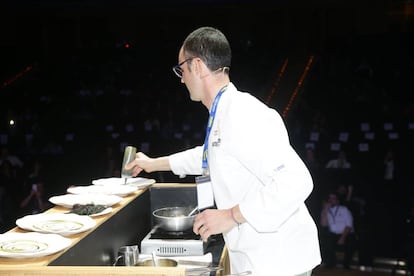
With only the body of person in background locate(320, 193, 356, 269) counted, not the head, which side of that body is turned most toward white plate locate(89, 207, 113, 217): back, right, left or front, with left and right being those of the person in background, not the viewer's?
front

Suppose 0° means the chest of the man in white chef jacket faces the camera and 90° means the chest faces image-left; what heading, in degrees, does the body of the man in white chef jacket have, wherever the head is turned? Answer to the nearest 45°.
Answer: approximately 90°

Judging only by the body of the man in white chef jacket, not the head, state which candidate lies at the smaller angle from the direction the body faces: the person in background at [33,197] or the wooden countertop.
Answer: the wooden countertop

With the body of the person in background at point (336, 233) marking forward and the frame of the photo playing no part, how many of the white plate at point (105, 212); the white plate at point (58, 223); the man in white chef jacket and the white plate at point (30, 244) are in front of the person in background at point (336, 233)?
4

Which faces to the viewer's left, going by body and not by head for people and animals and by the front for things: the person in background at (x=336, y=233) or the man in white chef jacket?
the man in white chef jacket

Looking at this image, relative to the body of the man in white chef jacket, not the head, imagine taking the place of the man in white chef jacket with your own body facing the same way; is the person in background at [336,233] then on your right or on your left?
on your right

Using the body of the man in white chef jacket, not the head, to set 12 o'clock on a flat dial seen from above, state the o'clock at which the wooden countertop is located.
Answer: The wooden countertop is roughly at 11 o'clock from the man in white chef jacket.

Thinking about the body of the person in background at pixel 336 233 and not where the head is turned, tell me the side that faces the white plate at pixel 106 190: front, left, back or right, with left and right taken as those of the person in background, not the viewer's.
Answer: front

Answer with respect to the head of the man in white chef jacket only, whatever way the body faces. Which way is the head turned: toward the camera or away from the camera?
away from the camera

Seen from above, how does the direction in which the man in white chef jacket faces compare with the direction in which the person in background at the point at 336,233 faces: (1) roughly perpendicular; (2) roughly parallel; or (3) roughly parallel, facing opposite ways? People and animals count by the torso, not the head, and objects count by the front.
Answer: roughly perpendicular

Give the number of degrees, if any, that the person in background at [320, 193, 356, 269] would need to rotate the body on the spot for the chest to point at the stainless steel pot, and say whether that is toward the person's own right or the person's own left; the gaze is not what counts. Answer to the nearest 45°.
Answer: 0° — they already face it

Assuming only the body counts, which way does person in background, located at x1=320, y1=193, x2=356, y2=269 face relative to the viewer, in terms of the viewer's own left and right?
facing the viewer

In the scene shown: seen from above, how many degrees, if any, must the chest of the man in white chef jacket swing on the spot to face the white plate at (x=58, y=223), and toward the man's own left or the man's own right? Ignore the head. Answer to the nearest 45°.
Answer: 0° — they already face it

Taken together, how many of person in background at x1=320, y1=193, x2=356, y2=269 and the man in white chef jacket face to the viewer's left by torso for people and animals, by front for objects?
1

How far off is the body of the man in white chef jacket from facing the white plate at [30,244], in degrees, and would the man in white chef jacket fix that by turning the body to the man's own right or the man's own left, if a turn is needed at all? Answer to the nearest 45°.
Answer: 0° — they already face it
